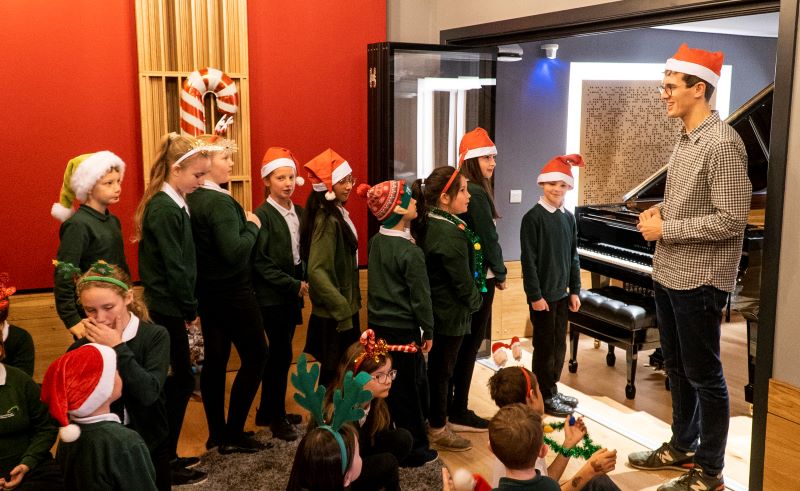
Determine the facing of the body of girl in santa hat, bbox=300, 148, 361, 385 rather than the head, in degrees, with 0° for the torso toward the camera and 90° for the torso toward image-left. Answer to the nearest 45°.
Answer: approximately 270°

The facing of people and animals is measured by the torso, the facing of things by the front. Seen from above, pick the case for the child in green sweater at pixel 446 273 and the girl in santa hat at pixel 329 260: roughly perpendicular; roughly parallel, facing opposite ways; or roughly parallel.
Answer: roughly parallel

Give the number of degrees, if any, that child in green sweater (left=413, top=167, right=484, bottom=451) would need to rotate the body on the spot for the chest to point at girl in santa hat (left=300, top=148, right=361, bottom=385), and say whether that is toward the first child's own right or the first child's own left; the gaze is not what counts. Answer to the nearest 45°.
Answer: approximately 180°

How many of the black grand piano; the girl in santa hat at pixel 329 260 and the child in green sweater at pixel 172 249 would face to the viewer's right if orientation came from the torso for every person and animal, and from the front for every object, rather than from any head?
2

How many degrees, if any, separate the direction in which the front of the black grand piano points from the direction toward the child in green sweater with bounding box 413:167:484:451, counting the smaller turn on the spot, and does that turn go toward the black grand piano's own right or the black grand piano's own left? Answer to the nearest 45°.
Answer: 0° — it already faces them

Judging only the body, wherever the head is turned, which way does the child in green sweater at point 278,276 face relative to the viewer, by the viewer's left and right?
facing the viewer and to the right of the viewer

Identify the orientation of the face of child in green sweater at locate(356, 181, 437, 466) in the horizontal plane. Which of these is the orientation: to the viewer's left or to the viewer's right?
to the viewer's right

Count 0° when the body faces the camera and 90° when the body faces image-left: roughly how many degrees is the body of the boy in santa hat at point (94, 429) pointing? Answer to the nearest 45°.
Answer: approximately 225°

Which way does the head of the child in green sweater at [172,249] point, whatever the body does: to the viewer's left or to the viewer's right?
to the viewer's right

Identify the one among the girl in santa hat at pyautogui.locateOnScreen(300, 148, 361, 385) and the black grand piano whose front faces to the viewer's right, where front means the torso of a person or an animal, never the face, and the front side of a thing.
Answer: the girl in santa hat

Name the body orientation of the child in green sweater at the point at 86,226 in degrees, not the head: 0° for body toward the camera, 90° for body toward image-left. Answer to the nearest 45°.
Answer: approximately 315°

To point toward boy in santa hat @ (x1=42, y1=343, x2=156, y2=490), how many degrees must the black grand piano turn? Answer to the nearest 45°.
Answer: approximately 45° to its left

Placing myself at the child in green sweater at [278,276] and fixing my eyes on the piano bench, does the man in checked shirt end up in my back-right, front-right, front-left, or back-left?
front-right

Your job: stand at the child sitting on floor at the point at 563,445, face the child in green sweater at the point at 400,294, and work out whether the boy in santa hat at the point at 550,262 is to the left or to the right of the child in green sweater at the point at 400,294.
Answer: right

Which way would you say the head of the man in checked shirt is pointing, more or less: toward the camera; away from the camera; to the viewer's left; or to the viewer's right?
to the viewer's left

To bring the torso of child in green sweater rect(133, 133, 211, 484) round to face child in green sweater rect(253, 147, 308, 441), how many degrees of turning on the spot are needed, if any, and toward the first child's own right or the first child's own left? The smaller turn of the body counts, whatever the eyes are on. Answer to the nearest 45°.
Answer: approximately 45° to the first child's own left

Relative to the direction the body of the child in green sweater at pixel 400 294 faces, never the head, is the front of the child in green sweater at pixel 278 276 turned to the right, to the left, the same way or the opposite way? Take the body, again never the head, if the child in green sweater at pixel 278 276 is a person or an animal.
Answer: to the right

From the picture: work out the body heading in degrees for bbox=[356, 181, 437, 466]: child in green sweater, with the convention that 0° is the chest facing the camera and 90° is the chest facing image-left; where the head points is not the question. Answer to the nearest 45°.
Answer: approximately 225°

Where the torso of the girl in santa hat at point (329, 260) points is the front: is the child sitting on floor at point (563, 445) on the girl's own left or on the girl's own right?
on the girl's own right
